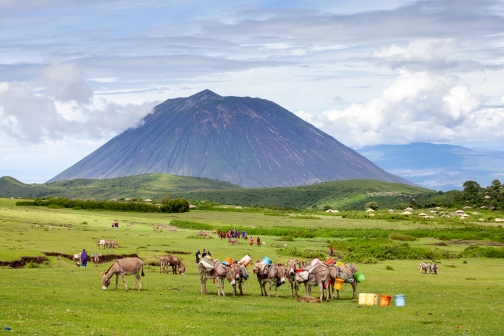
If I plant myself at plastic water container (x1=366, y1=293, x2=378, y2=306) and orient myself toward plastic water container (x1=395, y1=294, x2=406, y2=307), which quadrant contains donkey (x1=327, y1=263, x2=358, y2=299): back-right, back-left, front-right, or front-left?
back-left

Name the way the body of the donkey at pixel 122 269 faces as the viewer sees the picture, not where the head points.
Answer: to the viewer's left

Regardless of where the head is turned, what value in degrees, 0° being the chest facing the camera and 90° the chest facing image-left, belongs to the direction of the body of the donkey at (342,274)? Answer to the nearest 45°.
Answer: approximately 90°

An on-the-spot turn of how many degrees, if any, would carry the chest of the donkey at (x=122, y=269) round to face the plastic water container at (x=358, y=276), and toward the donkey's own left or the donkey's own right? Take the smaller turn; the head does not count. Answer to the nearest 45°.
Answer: approximately 180°

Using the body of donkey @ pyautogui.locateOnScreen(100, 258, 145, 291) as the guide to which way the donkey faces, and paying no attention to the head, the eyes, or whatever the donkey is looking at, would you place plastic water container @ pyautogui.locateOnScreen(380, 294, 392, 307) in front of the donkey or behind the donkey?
behind

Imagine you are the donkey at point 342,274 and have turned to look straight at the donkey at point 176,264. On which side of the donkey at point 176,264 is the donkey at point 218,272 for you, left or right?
left

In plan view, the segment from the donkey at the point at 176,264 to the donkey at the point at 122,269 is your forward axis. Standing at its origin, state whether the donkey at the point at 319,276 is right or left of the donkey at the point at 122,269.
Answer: left

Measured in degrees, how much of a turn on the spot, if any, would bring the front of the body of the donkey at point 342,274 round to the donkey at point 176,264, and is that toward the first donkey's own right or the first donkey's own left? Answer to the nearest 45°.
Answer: approximately 45° to the first donkey's own right

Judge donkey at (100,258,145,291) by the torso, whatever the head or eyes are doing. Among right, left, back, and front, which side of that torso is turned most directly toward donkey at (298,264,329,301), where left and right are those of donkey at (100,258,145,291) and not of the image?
back

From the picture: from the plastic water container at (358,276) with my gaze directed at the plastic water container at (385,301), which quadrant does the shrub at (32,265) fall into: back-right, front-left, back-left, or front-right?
back-right

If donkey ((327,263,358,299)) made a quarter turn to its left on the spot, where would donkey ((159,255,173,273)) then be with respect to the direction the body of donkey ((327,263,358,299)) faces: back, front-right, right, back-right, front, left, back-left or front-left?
back-right

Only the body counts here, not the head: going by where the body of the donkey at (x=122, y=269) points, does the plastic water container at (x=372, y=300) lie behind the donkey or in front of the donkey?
behind
